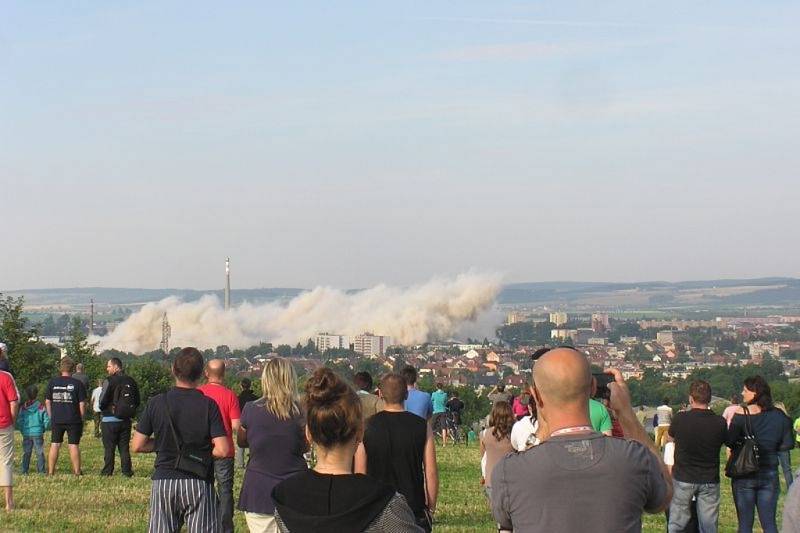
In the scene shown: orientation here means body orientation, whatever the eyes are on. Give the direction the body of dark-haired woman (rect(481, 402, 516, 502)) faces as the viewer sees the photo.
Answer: away from the camera

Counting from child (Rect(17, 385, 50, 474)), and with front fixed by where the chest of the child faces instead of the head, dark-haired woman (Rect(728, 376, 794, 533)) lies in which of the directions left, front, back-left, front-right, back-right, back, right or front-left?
back-right

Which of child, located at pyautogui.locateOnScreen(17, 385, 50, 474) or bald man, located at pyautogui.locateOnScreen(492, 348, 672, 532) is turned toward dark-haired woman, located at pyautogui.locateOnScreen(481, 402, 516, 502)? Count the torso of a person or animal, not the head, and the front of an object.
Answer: the bald man

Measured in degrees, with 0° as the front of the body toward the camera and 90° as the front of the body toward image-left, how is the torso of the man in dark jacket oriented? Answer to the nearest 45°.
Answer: approximately 135°

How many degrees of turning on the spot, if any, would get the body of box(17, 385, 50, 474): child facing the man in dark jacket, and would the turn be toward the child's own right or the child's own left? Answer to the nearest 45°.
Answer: approximately 135° to the child's own right

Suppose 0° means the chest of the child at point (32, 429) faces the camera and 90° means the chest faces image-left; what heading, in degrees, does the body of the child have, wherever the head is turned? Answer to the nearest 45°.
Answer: approximately 180°

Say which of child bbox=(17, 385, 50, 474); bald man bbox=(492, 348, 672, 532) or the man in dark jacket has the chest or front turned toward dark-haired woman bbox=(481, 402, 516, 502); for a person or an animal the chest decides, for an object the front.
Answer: the bald man

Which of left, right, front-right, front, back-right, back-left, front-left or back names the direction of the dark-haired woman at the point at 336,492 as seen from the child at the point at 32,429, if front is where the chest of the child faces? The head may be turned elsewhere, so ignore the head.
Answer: back
